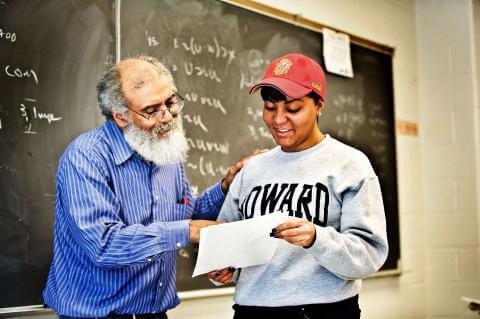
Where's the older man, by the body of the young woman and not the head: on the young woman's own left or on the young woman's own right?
on the young woman's own right

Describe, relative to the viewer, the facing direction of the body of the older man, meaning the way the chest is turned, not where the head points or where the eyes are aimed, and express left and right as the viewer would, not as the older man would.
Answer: facing the viewer and to the right of the viewer

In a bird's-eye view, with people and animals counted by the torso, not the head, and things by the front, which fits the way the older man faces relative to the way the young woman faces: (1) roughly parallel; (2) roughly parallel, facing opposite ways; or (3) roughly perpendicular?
roughly perpendicular

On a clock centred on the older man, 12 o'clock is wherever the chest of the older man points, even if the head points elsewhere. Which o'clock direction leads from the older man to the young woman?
The young woman is roughly at 11 o'clock from the older man.

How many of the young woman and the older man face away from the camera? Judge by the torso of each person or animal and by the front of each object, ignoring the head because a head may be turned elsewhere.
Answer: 0

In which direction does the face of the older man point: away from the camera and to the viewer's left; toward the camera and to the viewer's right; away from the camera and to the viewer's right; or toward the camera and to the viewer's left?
toward the camera and to the viewer's right

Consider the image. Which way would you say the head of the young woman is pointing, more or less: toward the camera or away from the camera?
toward the camera

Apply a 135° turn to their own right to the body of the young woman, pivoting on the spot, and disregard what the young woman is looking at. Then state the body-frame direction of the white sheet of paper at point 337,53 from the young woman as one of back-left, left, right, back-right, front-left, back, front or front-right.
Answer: front

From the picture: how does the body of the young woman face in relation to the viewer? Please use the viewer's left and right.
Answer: facing the viewer and to the left of the viewer

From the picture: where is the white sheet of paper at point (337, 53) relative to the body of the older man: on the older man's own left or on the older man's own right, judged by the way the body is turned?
on the older man's own left
